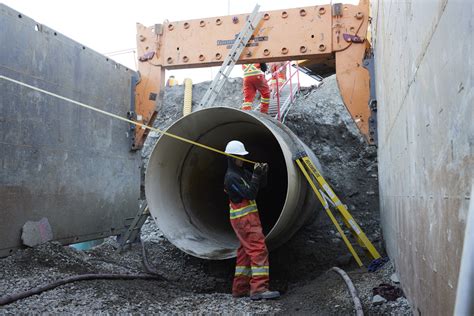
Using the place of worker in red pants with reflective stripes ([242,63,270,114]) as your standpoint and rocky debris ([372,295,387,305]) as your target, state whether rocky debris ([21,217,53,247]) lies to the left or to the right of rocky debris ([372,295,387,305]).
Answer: right

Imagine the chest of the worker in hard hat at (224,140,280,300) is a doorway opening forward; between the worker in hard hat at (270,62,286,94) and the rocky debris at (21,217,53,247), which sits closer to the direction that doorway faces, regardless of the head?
the worker in hard hat

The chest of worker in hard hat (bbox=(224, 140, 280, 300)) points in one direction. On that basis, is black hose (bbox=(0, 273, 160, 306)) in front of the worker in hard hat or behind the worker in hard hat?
behind
